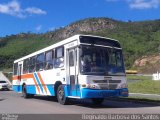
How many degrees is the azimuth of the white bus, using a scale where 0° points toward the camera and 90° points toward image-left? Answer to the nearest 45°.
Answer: approximately 315°
